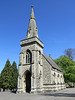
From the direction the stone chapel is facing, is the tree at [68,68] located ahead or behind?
behind

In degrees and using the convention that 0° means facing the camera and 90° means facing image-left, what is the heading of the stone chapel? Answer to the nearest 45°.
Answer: approximately 45°

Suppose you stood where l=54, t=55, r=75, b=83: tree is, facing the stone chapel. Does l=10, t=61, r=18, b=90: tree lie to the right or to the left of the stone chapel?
right

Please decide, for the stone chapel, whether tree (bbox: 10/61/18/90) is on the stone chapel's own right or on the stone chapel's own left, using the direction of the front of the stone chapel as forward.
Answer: on the stone chapel's own right

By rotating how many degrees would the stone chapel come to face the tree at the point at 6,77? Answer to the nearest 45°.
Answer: approximately 90° to its right
